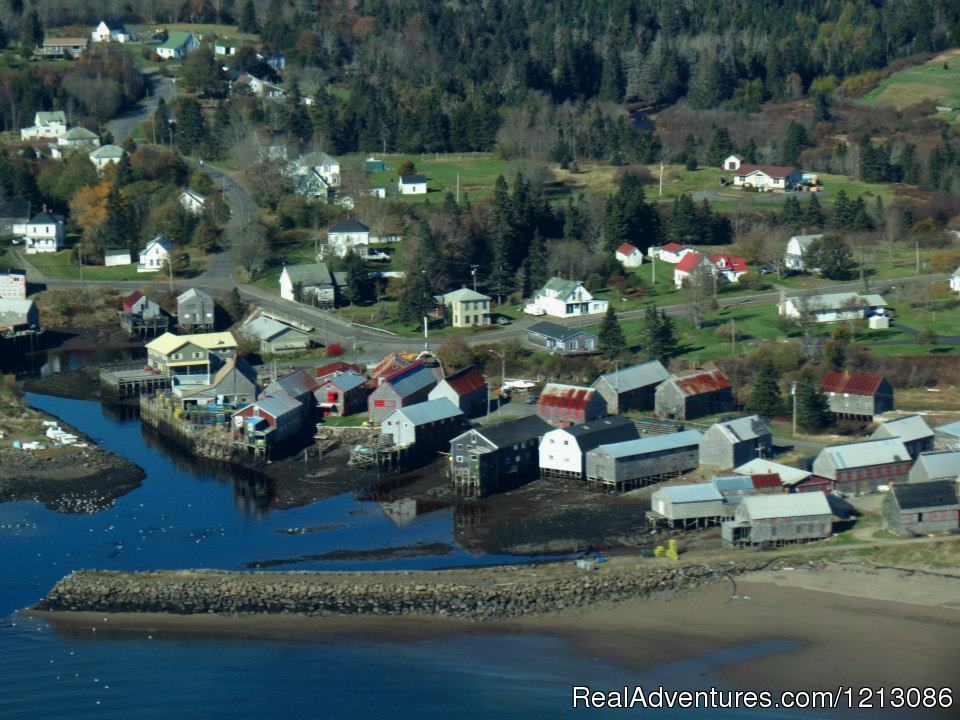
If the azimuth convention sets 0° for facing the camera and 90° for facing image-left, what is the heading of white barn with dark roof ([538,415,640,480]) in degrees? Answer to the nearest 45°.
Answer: approximately 45°

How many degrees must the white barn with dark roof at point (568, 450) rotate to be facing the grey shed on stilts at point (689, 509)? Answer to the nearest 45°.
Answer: approximately 90° to its left

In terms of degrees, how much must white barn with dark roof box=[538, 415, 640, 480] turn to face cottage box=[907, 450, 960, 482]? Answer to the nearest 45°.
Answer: approximately 135° to its left

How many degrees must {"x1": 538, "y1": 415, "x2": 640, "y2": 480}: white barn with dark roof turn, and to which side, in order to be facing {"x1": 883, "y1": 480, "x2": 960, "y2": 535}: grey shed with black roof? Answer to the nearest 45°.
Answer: approximately 90° to its left

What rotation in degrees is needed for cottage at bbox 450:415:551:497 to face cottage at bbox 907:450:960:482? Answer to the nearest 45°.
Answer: approximately 135° to its left

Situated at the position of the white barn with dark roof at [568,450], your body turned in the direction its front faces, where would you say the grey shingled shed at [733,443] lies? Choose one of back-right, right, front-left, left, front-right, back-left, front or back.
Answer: back-left

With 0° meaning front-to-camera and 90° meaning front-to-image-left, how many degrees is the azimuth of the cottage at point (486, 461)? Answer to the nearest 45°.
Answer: approximately 45°

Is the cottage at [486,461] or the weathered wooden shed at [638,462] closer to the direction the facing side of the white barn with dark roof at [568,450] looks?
the cottage

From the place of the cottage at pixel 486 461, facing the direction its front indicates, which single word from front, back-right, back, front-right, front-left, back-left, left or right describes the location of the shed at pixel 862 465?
back-left

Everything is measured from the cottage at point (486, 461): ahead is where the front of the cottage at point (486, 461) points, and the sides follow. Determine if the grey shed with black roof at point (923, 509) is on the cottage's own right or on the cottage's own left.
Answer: on the cottage's own left

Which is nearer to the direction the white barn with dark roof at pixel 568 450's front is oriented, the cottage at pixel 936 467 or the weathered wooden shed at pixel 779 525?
the weathered wooden shed

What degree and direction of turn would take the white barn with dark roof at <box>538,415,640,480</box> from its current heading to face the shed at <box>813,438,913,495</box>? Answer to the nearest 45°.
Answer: approximately 135° to its left
